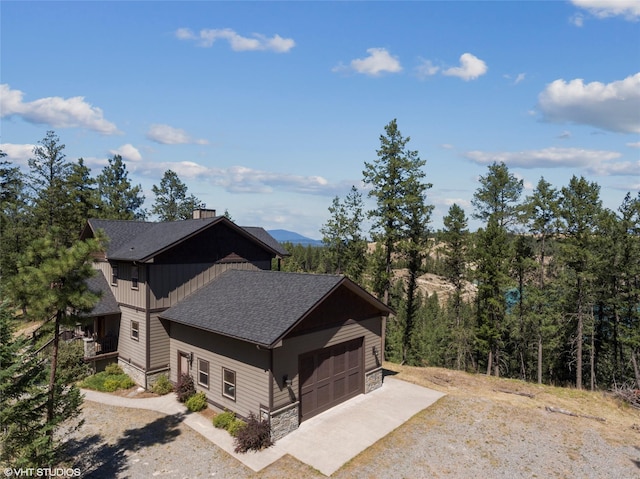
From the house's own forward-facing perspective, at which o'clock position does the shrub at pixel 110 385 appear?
The shrub is roughly at 2 o'clock from the house.

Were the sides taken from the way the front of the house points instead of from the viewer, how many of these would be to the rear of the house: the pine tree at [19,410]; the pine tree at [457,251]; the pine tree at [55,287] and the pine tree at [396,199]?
2

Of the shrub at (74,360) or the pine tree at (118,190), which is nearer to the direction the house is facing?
the shrub

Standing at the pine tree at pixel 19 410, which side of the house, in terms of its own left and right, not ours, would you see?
front

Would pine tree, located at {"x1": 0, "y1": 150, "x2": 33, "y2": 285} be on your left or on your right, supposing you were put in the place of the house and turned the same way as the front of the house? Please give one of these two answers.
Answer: on your right

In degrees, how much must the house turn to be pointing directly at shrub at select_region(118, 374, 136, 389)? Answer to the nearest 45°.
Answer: approximately 90° to its right

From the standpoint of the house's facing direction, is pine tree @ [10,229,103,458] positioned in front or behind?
in front

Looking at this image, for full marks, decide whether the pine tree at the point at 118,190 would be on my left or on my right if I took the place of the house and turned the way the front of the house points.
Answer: on my right

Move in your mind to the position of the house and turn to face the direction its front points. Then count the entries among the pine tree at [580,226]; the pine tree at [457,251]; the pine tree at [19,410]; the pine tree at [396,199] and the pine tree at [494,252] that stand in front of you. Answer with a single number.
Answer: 1

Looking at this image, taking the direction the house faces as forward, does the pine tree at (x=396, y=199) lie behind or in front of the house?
behind

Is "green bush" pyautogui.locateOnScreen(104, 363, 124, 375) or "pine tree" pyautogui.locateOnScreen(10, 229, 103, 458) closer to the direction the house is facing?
the pine tree
